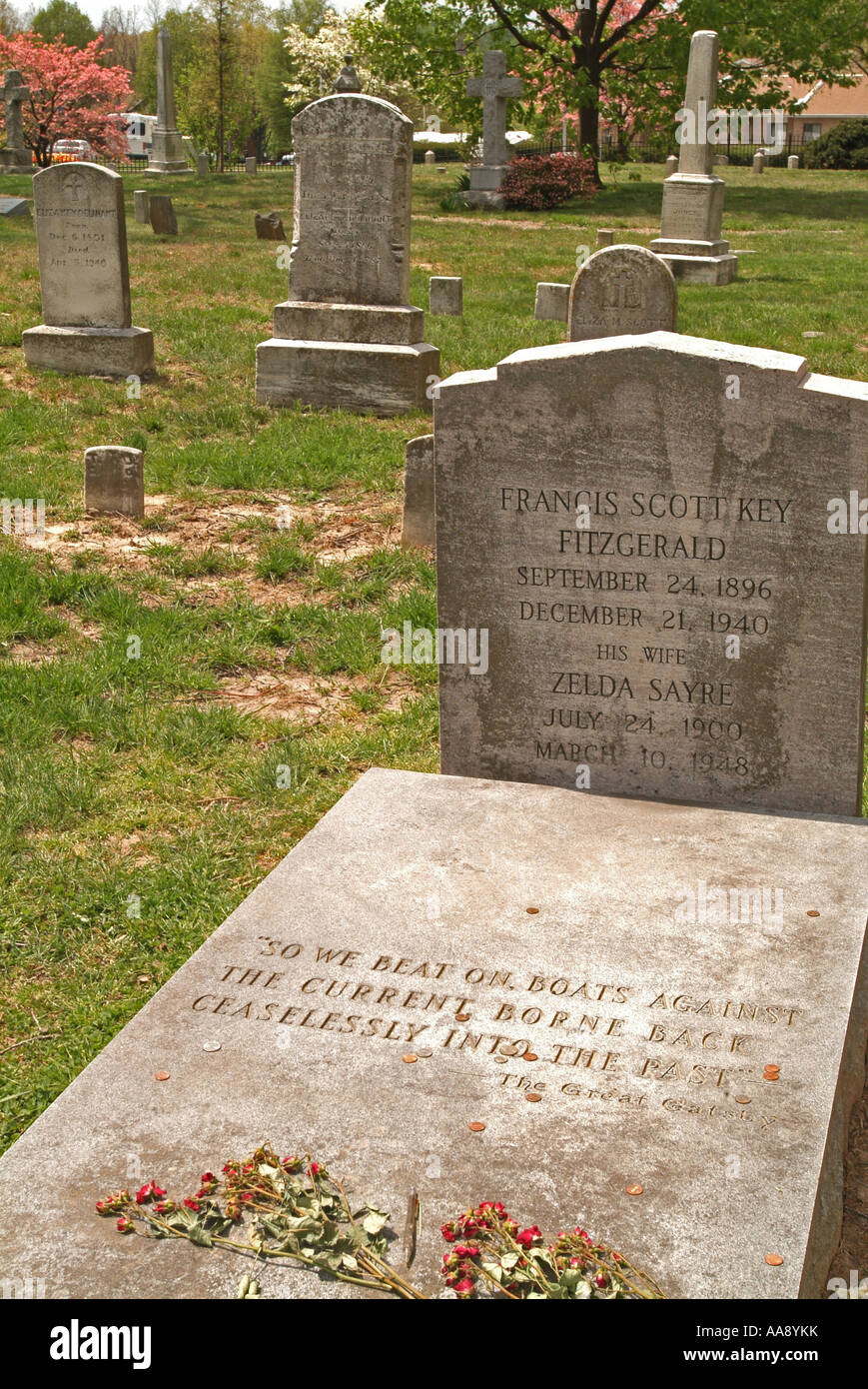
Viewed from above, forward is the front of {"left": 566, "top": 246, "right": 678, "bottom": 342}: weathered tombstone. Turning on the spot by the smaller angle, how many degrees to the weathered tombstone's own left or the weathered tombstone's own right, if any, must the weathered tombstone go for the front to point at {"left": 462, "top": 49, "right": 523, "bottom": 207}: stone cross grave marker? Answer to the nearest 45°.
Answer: approximately 180°

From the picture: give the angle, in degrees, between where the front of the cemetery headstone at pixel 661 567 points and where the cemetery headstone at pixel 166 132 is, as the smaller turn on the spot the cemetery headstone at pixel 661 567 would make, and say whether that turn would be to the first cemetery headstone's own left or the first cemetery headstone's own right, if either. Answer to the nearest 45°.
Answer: approximately 180°

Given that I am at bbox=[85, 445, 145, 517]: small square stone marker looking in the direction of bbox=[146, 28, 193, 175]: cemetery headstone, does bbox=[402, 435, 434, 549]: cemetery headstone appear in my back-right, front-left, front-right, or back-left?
back-right

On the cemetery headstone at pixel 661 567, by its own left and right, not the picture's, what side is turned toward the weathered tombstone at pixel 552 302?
back

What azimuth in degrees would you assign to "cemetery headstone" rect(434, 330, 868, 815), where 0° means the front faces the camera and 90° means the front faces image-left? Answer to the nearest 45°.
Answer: approximately 0°

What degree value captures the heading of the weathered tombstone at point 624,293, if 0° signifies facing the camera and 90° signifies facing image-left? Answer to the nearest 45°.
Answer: approximately 0°

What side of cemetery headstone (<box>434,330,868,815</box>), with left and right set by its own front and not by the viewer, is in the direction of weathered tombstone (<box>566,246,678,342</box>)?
back

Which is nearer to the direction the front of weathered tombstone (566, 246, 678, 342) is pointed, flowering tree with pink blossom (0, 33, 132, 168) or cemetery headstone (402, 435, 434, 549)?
the cemetery headstone

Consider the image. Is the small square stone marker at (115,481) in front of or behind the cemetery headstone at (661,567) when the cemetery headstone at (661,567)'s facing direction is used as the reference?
behind

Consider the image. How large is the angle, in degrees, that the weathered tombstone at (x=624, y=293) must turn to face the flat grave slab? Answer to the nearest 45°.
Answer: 0° — it already faces it

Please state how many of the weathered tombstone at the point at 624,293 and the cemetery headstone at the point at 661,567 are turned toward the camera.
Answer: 2

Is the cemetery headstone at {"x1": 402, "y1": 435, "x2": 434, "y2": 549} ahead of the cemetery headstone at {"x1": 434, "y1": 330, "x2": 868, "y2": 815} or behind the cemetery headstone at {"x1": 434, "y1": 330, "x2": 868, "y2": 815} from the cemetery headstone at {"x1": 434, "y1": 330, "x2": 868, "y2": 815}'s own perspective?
behind
